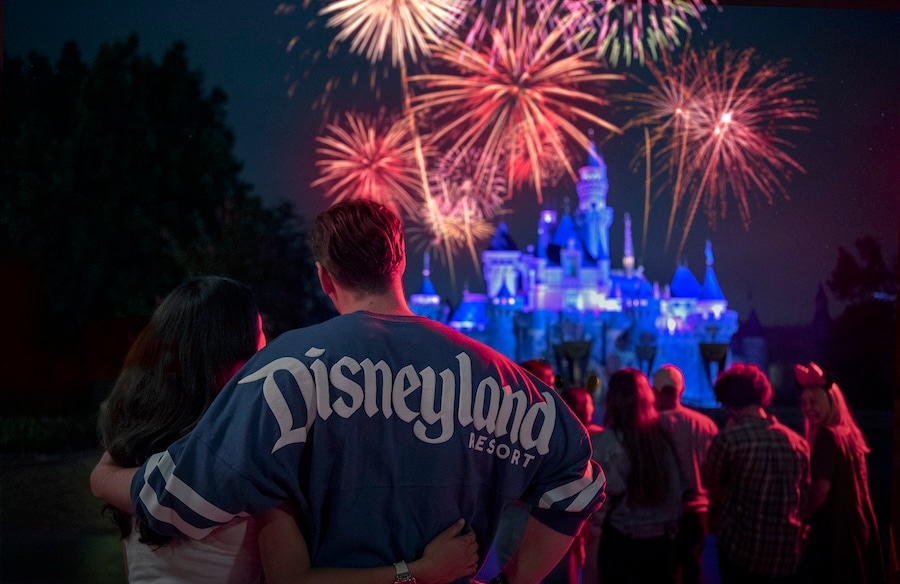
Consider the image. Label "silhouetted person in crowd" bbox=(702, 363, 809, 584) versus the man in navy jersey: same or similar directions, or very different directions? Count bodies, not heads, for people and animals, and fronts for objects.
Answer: same or similar directions

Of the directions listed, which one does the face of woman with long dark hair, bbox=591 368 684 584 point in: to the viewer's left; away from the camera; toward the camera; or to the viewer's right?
away from the camera

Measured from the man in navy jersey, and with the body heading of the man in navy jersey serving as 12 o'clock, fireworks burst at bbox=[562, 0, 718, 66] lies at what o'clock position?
The fireworks burst is roughly at 1 o'clock from the man in navy jersey.

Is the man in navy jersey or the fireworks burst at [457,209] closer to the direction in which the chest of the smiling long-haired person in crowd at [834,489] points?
the fireworks burst

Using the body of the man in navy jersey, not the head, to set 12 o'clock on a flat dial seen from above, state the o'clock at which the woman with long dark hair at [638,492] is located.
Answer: The woman with long dark hair is roughly at 1 o'clock from the man in navy jersey.

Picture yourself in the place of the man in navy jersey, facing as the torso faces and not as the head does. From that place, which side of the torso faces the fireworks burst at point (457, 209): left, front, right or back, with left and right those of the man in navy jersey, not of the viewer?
front

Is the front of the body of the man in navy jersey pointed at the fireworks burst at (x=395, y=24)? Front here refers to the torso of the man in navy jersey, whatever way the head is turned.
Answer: yes

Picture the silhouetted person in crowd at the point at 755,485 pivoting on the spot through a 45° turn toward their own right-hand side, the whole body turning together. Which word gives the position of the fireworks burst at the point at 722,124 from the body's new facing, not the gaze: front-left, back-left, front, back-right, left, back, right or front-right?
front-left

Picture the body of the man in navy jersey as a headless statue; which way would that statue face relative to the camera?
away from the camera

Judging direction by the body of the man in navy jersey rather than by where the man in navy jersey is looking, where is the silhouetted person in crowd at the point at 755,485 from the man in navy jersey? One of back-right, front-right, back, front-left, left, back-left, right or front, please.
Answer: front-right

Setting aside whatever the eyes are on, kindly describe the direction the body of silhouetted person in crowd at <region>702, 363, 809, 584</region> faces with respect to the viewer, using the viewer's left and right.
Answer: facing away from the viewer
